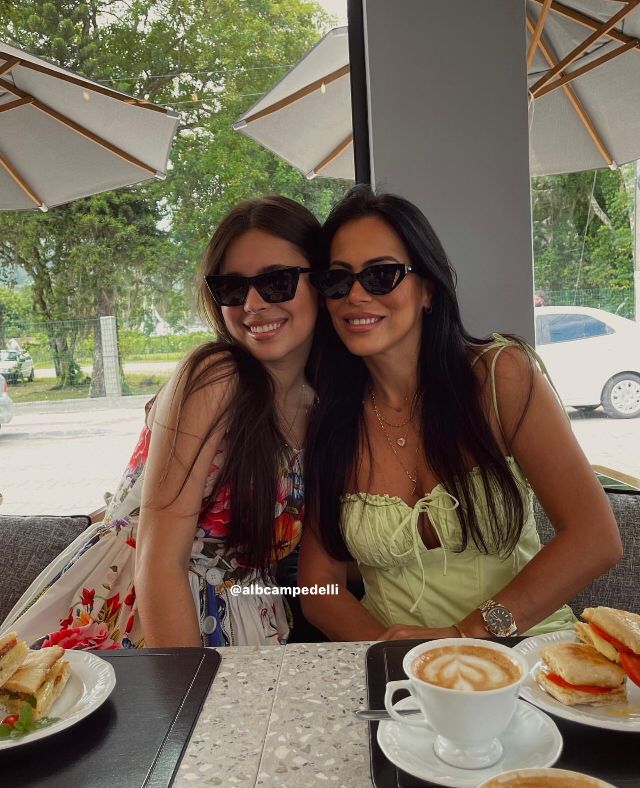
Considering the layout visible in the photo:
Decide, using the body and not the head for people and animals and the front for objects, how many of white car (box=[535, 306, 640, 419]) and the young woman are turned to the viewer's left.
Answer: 1

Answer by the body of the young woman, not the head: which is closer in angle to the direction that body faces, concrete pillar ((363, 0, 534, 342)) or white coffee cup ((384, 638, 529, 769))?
the white coffee cup

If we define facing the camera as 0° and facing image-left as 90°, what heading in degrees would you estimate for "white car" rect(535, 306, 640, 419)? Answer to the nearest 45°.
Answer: approximately 90°

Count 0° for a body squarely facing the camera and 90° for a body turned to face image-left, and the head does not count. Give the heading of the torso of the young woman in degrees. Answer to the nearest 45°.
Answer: approximately 315°

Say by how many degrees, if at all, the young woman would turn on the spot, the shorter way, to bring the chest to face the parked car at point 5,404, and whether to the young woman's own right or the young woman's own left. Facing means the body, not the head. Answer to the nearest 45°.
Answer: approximately 180°

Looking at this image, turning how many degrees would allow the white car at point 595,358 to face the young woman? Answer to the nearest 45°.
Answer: approximately 45° to its left

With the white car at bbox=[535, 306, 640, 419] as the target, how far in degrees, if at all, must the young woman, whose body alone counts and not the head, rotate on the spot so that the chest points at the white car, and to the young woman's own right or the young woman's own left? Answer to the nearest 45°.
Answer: approximately 90° to the young woman's own left

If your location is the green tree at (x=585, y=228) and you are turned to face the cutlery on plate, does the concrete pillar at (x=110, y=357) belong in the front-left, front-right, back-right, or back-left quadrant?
front-right

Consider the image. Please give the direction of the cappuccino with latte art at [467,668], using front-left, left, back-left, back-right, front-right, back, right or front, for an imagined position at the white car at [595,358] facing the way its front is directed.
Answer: left

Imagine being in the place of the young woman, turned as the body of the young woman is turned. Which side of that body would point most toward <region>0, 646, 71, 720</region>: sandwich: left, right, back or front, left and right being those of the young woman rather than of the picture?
right

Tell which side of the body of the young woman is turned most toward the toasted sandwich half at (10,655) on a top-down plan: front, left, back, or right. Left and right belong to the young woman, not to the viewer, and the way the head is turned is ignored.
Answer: right
